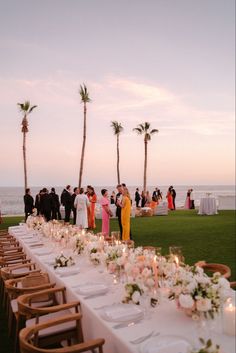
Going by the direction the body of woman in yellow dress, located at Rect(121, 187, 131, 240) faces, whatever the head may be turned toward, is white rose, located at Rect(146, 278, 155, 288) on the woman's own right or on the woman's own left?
on the woman's own left

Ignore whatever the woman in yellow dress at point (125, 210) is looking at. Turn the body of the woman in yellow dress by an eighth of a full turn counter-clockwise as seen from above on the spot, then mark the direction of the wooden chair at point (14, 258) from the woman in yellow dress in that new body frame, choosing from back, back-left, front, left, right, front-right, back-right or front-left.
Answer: front

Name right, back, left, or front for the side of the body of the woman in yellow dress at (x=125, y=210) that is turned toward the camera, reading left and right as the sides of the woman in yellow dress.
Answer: left

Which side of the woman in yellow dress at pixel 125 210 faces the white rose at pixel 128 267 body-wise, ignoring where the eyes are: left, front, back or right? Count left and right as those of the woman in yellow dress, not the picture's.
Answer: left

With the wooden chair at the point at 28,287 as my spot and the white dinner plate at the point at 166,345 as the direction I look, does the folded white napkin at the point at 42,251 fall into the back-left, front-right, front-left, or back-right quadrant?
back-left

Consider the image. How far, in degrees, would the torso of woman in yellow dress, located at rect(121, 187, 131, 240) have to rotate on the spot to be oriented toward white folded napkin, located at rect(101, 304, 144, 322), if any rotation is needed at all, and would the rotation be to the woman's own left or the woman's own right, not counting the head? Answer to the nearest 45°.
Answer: approximately 90° to the woman's own left

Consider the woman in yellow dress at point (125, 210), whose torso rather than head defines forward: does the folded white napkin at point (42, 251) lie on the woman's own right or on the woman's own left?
on the woman's own left

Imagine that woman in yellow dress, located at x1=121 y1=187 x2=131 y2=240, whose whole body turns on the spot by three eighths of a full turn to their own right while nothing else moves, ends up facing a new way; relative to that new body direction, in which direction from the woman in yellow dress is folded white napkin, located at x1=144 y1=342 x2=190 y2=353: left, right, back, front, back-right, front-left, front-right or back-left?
back-right
